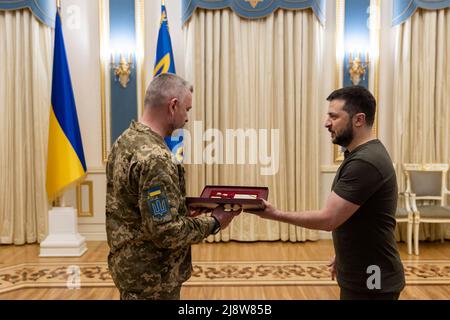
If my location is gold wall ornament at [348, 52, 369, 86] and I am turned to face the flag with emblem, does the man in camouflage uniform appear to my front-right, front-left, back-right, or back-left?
front-left

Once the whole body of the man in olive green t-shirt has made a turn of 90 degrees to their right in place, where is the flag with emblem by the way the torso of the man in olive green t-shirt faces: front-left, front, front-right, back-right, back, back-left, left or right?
front-left

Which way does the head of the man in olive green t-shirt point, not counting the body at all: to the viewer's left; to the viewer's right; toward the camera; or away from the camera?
to the viewer's left

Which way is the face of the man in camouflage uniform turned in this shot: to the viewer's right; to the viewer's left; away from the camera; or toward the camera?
to the viewer's right

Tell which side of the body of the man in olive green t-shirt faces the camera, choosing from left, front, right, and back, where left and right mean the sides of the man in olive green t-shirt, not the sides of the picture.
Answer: left

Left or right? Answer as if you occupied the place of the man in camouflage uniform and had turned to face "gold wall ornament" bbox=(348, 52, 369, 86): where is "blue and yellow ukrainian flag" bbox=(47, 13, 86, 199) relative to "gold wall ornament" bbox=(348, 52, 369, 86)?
left

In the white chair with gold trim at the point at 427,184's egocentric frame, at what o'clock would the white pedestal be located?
The white pedestal is roughly at 2 o'clock from the white chair with gold trim.

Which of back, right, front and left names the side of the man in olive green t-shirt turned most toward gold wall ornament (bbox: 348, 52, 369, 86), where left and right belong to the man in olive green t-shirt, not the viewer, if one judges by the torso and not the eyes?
right

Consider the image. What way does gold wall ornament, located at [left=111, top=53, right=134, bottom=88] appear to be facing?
toward the camera

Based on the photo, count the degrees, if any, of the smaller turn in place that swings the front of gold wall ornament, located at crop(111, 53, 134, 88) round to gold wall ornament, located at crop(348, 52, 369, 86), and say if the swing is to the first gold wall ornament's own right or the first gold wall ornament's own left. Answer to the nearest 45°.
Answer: approximately 90° to the first gold wall ornament's own left

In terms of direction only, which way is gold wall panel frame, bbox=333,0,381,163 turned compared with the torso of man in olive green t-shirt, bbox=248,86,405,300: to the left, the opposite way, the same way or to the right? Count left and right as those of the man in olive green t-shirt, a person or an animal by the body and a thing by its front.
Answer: to the left

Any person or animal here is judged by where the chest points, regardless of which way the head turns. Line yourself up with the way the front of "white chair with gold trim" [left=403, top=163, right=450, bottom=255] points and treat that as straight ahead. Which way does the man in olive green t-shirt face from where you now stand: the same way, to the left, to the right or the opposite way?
to the right

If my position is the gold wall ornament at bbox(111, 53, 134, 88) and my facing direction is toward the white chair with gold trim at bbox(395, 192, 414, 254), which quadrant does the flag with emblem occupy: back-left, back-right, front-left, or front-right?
front-right

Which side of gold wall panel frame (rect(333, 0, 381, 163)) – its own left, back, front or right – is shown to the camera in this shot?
front

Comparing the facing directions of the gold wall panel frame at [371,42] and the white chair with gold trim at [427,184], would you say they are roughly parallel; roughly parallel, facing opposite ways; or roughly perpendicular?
roughly parallel

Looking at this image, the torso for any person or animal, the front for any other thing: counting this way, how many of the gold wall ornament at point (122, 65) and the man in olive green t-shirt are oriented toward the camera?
1

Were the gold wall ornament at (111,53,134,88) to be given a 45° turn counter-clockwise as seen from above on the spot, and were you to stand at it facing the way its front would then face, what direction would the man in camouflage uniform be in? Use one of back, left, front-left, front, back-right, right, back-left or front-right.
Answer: front-right
